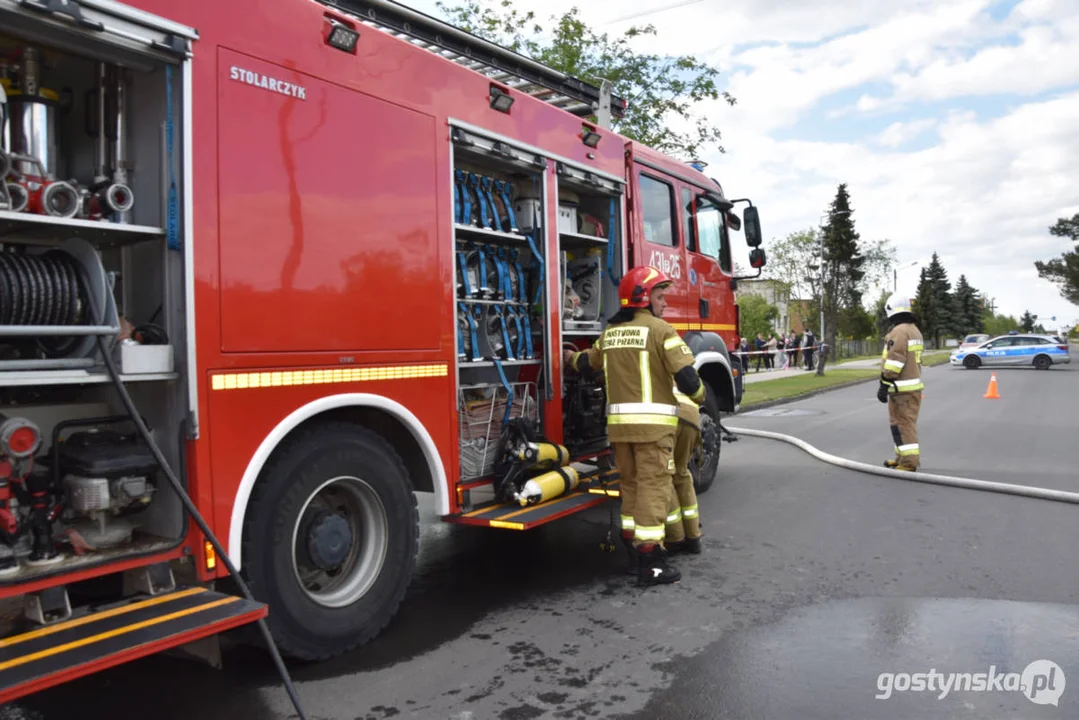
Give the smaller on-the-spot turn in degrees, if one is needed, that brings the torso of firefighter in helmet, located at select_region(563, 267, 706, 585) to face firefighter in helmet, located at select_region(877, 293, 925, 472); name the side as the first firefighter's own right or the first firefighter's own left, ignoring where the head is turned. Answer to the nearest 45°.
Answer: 0° — they already face them

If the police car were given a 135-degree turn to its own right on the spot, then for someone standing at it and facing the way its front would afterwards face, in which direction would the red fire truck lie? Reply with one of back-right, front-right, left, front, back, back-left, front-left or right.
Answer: back-right

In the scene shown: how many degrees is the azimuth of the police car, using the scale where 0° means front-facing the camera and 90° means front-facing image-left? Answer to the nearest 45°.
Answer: approximately 90°

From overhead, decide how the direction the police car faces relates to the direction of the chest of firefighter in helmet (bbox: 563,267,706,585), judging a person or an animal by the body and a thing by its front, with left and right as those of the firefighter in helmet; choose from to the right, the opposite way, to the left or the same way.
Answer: to the left

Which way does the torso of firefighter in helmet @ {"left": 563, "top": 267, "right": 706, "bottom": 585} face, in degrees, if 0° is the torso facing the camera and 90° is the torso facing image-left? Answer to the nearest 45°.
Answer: approximately 225°

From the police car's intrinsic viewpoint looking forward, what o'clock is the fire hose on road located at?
The fire hose on road is roughly at 9 o'clock from the police car.

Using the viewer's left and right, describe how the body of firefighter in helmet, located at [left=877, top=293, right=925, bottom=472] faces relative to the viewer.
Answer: facing to the left of the viewer

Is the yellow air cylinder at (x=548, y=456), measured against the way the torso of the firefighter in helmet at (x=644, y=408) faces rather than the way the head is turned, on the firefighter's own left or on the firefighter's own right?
on the firefighter's own left

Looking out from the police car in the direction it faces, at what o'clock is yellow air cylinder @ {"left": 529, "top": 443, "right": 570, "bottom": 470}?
The yellow air cylinder is roughly at 9 o'clock from the police car.

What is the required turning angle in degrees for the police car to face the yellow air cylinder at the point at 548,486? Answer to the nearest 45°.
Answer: approximately 90° to its left
